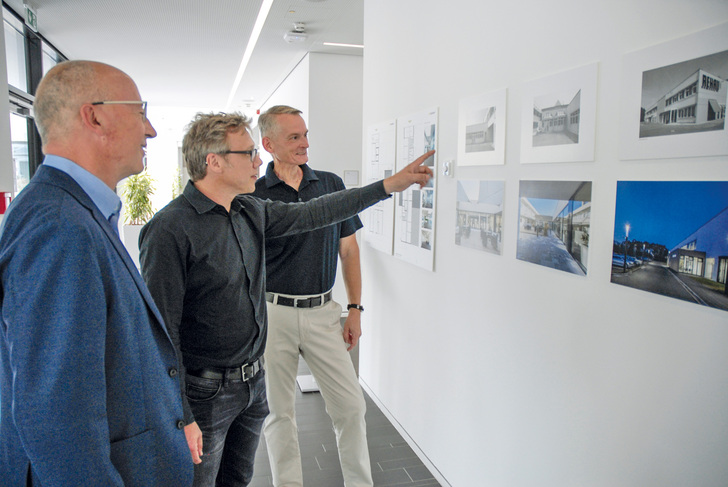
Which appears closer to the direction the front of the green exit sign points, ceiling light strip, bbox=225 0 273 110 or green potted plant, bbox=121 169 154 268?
the ceiling light strip

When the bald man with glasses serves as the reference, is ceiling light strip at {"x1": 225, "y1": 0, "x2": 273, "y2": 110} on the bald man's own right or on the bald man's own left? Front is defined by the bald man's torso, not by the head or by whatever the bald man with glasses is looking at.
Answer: on the bald man's own left

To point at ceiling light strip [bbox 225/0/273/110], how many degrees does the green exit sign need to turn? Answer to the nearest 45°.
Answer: approximately 45° to its left

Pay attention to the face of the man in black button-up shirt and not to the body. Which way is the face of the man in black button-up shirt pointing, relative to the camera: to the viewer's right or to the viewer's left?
to the viewer's right

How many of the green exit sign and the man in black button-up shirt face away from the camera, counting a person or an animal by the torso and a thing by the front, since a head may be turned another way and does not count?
0

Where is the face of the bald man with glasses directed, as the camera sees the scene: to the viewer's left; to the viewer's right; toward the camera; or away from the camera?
to the viewer's right

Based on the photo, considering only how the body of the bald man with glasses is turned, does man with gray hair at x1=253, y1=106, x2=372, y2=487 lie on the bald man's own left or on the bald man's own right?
on the bald man's own left

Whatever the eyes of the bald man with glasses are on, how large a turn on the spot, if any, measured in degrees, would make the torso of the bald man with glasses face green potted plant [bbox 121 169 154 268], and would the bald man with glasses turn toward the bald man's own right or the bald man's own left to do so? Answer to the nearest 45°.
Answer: approximately 90° to the bald man's own left

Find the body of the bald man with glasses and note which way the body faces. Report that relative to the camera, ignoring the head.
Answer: to the viewer's right

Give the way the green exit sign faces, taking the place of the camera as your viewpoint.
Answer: facing the viewer and to the right of the viewer
